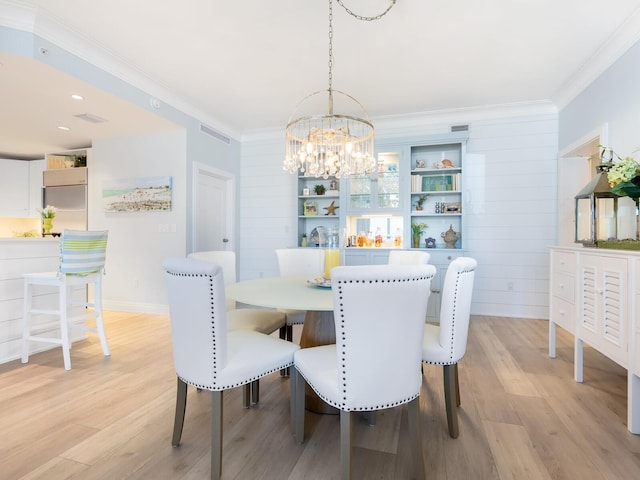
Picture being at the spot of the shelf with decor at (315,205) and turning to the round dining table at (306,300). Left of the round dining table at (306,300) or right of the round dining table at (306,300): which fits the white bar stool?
right

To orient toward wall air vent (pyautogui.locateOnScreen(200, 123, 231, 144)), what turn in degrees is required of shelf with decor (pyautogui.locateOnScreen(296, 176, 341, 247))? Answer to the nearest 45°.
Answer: approximately 90° to its right

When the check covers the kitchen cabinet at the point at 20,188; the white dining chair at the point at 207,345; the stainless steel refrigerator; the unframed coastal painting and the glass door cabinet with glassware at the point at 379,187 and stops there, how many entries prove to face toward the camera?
4

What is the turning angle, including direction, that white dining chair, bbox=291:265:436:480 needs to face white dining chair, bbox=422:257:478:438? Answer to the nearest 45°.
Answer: approximately 90° to its right

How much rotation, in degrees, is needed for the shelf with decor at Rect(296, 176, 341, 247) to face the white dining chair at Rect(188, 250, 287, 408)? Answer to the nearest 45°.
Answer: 0° — it already faces it

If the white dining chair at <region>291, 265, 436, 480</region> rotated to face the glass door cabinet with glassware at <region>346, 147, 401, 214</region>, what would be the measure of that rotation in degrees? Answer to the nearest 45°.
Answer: approximately 45° to its right

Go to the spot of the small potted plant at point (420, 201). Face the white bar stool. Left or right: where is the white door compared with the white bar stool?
right
